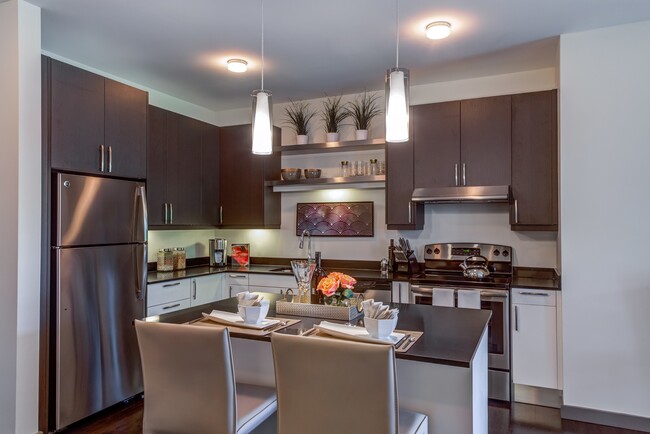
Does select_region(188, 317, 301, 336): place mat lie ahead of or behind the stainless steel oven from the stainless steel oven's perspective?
ahead

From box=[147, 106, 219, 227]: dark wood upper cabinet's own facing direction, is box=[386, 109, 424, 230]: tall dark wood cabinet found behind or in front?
in front

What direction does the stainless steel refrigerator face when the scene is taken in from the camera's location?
facing the viewer and to the right of the viewer

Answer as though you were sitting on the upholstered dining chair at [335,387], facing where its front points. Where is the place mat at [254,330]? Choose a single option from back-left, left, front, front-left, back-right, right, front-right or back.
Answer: left

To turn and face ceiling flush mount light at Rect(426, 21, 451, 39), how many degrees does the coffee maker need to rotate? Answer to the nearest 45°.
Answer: approximately 45° to its left

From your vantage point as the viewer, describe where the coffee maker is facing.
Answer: facing the viewer

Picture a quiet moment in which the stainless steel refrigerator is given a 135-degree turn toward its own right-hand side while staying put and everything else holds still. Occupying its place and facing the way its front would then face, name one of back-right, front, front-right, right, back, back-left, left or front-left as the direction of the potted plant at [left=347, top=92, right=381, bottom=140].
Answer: back

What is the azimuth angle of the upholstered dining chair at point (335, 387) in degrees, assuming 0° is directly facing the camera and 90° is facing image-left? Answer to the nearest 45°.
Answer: approximately 225°

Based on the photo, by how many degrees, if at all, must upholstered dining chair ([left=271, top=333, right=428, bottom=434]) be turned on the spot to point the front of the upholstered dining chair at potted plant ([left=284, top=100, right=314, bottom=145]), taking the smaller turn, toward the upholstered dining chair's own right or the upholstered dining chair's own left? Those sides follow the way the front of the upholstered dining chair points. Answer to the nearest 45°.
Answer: approximately 45° to the upholstered dining chair's own left

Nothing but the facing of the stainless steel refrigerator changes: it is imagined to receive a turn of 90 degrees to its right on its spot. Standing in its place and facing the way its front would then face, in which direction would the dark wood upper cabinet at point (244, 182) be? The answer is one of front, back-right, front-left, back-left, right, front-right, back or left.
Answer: back

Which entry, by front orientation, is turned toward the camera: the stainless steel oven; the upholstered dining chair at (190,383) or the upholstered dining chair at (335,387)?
the stainless steel oven

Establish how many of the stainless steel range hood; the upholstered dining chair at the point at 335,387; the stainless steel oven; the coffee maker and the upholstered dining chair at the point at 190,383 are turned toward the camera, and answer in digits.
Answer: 3
